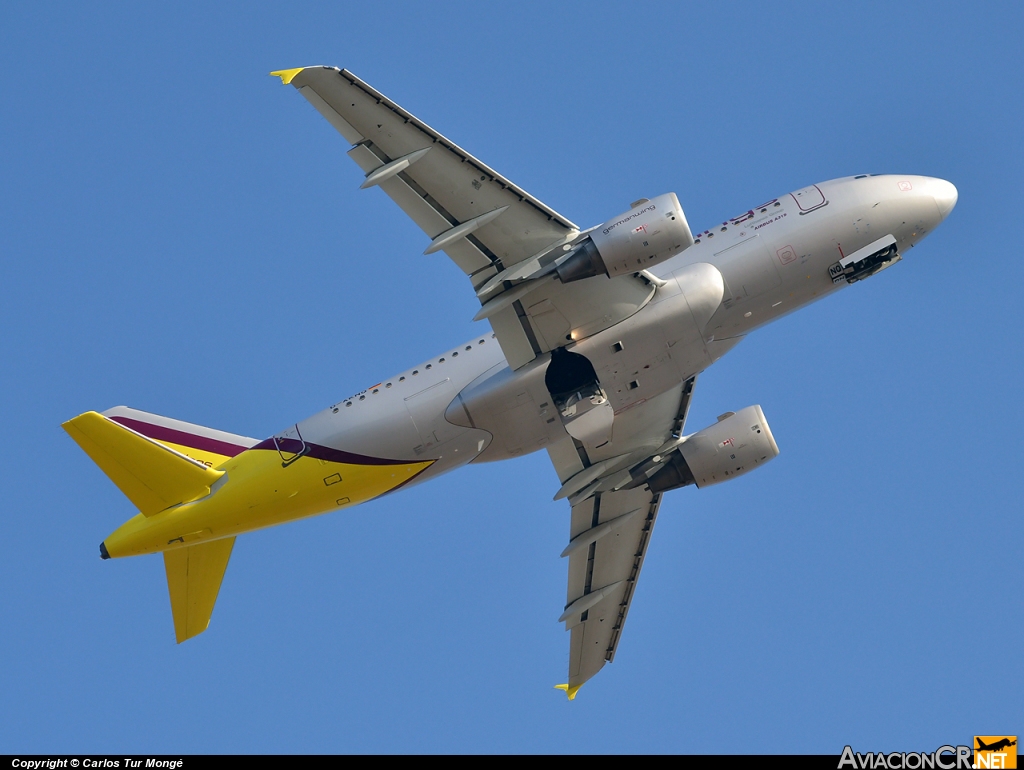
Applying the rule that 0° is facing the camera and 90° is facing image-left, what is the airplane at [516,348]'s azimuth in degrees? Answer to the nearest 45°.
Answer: approximately 270°
